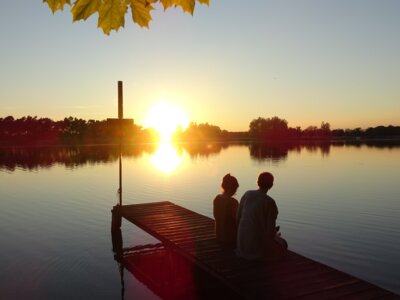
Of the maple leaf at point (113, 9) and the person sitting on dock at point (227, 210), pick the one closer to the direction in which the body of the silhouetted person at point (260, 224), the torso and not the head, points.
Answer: the person sitting on dock

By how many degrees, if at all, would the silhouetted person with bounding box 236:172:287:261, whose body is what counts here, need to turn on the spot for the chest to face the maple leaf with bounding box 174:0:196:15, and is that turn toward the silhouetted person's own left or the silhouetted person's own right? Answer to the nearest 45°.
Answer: approximately 135° to the silhouetted person's own right

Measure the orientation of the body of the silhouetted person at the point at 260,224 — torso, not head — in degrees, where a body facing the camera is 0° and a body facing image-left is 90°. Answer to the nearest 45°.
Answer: approximately 225°

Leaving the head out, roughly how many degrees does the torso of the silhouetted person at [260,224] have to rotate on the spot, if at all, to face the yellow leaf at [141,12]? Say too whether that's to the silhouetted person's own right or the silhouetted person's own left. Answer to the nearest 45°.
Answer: approximately 135° to the silhouetted person's own right

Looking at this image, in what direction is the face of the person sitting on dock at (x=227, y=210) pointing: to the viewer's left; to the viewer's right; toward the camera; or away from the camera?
away from the camera

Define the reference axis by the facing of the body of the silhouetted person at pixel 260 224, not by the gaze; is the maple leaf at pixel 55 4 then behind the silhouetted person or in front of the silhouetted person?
behind

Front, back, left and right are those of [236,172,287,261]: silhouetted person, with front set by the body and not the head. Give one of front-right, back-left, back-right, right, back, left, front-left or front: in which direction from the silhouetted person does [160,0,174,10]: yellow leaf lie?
back-right
